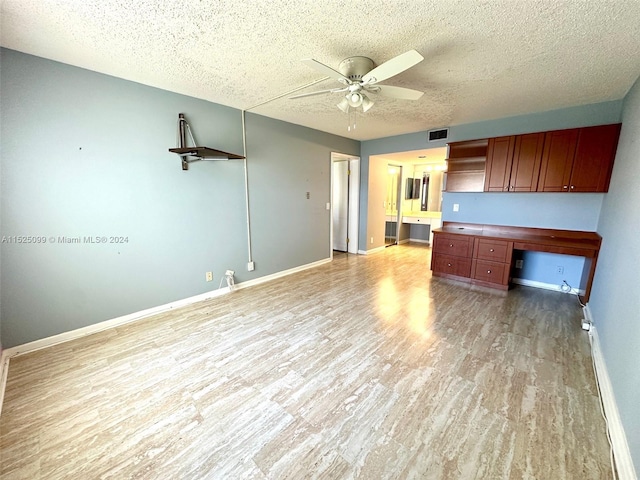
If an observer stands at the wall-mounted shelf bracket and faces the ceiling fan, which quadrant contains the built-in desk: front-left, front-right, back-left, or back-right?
front-left

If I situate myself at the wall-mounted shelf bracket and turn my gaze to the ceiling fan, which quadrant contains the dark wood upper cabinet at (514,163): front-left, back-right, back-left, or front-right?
front-left

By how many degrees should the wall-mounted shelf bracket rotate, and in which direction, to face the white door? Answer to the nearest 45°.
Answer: approximately 90° to its left

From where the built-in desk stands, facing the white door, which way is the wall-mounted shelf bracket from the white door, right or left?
left

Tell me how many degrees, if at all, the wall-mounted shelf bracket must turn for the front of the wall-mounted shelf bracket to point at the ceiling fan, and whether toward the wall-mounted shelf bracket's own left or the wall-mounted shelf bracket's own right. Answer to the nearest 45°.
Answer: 0° — it already faces it

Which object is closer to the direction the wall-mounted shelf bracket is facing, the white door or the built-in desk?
the built-in desk

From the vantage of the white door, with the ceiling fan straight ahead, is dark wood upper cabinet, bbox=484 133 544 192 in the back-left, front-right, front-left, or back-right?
front-left

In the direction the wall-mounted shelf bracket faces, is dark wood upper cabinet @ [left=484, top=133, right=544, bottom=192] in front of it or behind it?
in front

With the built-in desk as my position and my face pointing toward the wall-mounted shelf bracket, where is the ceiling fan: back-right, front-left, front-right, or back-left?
front-left

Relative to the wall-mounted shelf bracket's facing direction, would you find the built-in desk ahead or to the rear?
ahead
